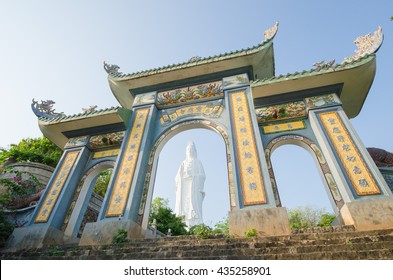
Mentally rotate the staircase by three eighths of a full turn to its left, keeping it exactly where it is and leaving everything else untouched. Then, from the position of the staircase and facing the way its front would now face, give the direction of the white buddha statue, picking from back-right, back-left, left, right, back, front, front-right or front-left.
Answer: front-left

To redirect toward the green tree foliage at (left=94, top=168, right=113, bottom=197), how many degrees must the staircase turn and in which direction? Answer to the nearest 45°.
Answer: approximately 135° to its right

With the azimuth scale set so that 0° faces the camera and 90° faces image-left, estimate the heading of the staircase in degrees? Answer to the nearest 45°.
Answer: approximately 0°

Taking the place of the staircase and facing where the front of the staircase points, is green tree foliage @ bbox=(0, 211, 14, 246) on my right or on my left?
on my right

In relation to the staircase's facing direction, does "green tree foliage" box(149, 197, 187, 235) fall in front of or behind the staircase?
behind
